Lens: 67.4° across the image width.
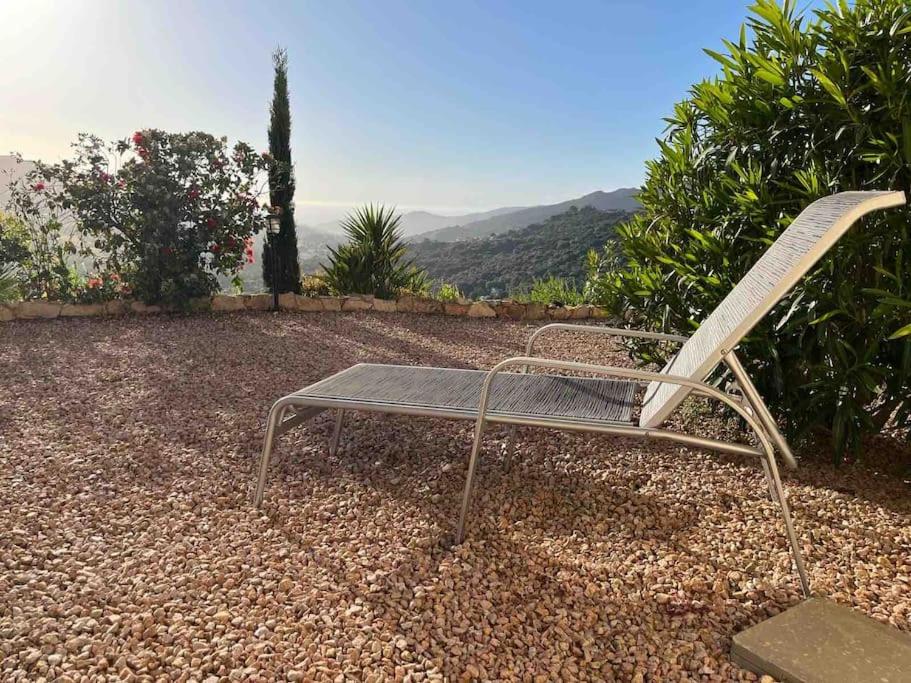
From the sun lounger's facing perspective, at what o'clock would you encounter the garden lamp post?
The garden lamp post is roughly at 2 o'clock from the sun lounger.

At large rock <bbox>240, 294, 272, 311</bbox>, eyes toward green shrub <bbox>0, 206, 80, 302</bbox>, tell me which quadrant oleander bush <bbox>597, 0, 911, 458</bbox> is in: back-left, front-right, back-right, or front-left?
back-left

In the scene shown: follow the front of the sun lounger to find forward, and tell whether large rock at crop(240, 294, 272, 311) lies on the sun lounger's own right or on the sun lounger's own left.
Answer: on the sun lounger's own right

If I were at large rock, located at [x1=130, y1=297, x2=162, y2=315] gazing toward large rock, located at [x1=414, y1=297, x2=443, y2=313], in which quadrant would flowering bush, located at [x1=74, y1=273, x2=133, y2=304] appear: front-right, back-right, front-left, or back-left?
back-left

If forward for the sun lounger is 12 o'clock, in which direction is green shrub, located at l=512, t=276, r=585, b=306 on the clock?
The green shrub is roughly at 3 o'clock from the sun lounger.

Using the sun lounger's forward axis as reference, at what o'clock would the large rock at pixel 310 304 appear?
The large rock is roughly at 2 o'clock from the sun lounger.

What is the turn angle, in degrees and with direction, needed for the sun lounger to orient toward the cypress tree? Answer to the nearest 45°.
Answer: approximately 45° to its right

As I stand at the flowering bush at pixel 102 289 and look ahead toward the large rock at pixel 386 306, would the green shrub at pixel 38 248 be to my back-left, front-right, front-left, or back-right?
back-left

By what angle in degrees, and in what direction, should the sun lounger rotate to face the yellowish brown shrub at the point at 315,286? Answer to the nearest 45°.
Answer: approximately 45° to its right

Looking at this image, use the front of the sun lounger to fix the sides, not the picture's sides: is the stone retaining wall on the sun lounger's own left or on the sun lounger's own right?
on the sun lounger's own right

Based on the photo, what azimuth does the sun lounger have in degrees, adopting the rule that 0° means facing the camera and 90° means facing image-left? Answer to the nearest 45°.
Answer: approximately 90°
